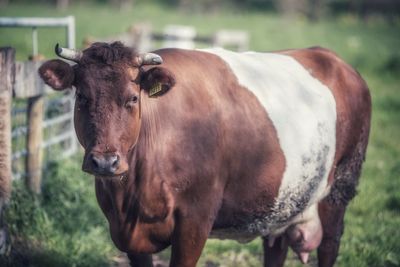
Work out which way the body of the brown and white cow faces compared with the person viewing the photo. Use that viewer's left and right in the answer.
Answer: facing the viewer and to the left of the viewer

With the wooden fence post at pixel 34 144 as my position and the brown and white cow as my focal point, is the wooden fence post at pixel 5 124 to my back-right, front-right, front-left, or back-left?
front-right

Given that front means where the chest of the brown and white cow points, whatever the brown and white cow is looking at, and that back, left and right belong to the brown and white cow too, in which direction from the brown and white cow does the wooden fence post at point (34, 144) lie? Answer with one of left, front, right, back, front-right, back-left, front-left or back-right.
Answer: right

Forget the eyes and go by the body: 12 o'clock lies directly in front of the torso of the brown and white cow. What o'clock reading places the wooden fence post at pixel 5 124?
The wooden fence post is roughly at 2 o'clock from the brown and white cow.

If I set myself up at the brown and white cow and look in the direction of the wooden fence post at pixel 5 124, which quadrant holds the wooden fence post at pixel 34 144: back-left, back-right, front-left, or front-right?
front-right
